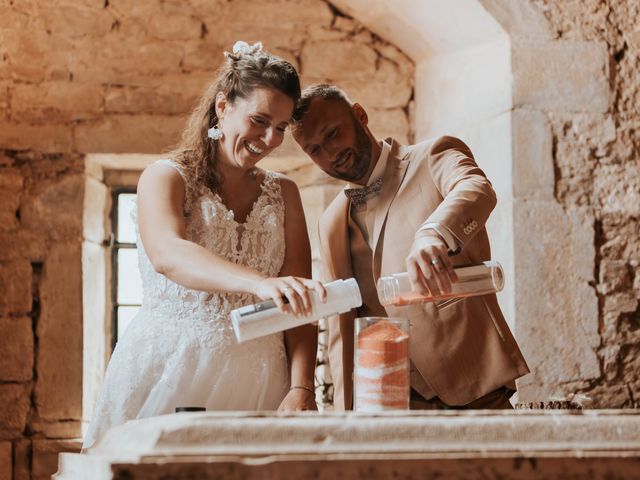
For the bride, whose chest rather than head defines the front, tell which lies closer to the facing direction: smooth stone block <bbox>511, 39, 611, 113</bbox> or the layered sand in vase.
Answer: the layered sand in vase

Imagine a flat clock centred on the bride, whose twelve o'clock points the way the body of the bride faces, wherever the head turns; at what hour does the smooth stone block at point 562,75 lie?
The smooth stone block is roughly at 9 o'clock from the bride.

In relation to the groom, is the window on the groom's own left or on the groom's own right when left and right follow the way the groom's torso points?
on the groom's own right

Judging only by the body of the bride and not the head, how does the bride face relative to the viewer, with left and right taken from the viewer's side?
facing the viewer and to the right of the viewer

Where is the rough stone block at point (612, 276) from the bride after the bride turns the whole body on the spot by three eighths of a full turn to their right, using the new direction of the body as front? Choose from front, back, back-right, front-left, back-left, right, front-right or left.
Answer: back-right

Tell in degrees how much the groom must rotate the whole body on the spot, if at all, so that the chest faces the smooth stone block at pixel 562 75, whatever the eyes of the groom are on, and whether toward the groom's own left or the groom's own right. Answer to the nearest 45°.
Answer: approximately 180°

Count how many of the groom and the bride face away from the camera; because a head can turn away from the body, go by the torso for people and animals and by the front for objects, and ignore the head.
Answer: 0

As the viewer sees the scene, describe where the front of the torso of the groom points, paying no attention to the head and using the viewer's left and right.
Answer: facing the viewer and to the left of the viewer

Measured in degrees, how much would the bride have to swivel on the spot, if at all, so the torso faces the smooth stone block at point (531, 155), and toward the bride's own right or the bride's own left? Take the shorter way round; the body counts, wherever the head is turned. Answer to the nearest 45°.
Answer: approximately 90° to the bride's own left

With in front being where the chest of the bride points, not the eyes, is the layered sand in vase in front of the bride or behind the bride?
in front

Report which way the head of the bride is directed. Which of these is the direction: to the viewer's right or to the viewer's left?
to the viewer's right
